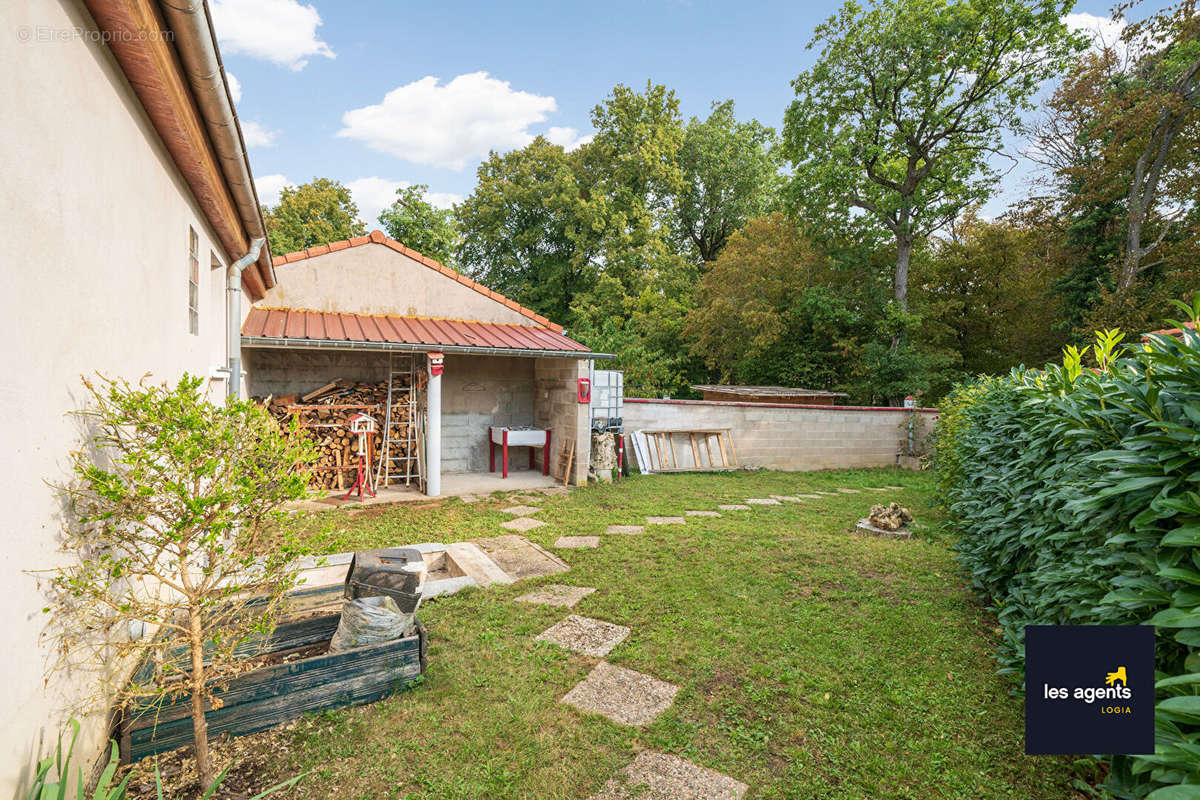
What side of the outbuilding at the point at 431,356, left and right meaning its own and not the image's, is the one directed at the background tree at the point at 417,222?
back

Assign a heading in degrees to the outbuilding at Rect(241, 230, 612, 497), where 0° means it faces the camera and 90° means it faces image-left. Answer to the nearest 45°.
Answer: approximately 0°

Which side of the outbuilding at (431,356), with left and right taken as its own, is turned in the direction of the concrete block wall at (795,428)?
left

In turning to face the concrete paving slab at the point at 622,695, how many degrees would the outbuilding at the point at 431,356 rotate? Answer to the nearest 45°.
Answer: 0° — it already faces it

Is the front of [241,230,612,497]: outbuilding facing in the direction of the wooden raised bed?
yes

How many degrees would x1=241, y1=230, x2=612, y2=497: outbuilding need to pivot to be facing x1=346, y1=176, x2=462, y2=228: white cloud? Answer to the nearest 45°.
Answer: approximately 180°

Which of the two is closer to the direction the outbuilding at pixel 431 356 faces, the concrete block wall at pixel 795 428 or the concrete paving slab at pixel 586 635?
the concrete paving slab

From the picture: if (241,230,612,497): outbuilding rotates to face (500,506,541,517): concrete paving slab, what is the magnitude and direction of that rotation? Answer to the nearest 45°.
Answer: approximately 45° to its left
